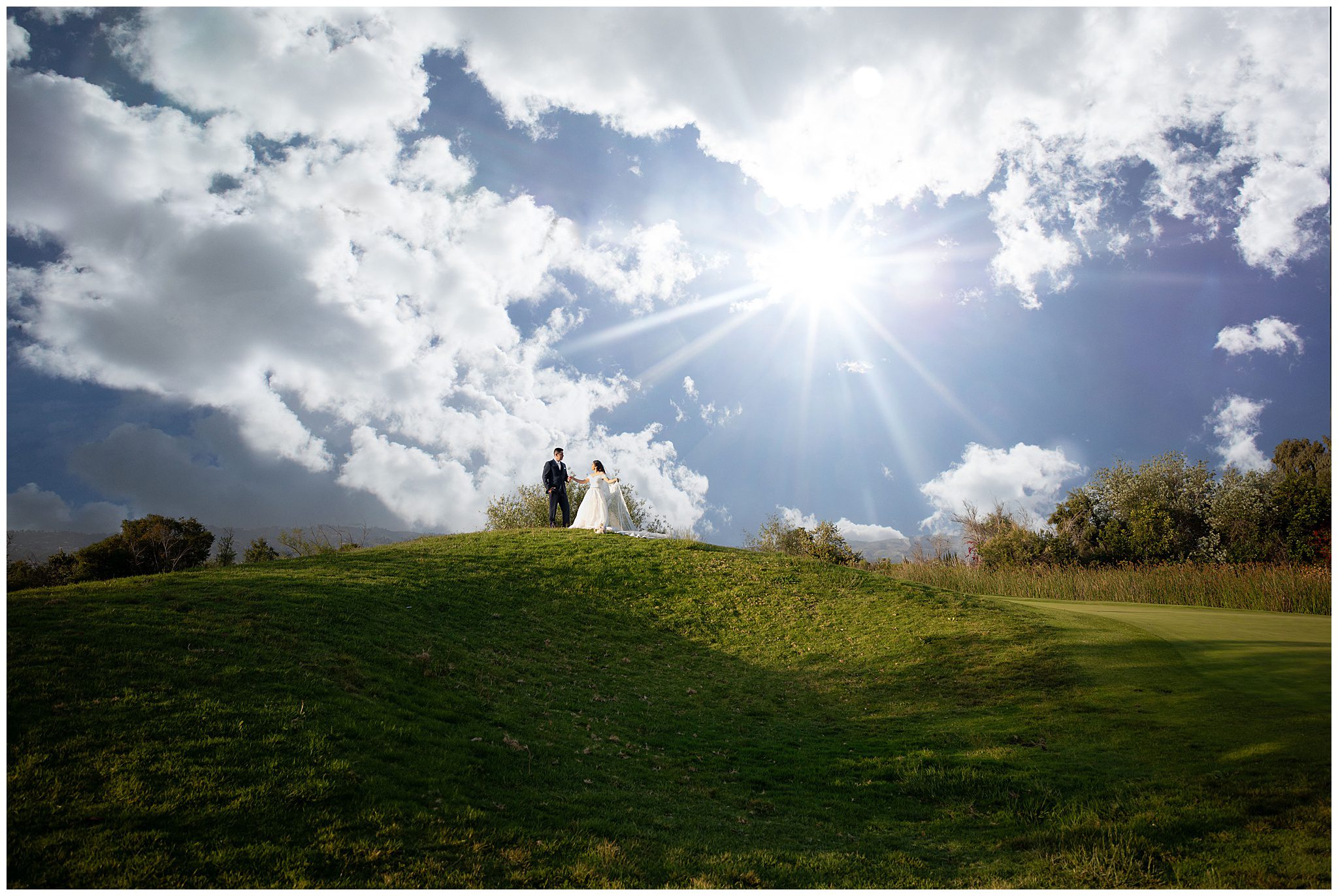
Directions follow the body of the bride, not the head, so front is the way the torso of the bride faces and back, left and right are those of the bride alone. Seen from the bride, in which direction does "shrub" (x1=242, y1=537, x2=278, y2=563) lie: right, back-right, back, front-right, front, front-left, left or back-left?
front-right

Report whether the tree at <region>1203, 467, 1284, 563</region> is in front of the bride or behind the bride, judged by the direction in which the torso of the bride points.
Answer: behind

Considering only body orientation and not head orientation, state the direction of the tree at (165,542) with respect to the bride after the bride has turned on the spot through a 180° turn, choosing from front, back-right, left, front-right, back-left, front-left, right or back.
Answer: back-left

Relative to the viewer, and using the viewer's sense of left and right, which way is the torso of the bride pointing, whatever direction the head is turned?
facing the viewer and to the left of the viewer

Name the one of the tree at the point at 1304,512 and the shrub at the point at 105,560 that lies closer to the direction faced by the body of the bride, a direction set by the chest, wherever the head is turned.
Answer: the shrub

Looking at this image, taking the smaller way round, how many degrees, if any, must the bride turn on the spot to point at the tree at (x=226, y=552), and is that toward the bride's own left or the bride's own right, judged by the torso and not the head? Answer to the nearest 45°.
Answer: approximately 45° to the bride's own right

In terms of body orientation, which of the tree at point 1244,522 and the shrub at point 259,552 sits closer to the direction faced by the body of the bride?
the shrub
